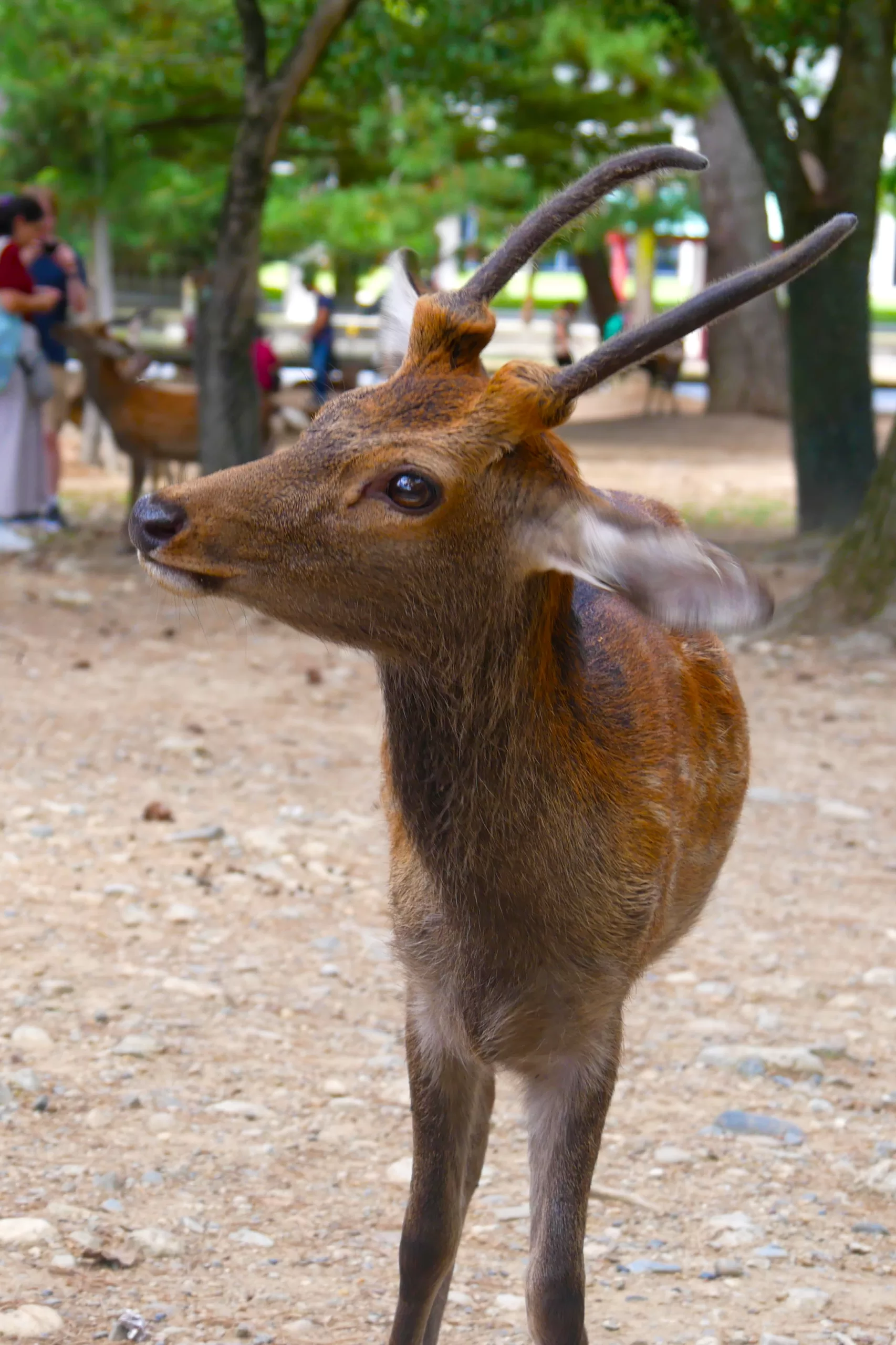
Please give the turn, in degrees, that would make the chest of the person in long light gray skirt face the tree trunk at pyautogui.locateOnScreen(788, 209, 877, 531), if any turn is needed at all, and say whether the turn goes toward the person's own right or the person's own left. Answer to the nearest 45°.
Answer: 0° — they already face it

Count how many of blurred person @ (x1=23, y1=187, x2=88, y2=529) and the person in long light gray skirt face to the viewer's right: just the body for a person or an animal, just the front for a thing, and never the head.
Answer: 1

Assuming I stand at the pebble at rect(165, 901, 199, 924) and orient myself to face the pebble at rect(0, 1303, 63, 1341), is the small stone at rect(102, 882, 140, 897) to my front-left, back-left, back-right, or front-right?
back-right

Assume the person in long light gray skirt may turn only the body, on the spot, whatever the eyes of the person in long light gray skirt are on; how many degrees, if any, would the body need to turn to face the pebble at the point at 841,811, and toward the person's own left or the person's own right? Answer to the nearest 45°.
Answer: approximately 45° to the person's own right

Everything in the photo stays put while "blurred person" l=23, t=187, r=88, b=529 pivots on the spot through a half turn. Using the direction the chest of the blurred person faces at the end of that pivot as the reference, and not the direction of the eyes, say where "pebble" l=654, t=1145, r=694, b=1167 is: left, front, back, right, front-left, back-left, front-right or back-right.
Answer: back-right

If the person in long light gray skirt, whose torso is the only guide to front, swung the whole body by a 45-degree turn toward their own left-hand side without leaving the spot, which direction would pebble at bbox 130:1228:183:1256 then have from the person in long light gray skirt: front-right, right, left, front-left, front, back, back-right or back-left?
back-right

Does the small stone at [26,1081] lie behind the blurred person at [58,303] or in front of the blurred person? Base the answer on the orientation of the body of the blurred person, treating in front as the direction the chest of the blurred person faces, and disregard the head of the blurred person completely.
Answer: in front

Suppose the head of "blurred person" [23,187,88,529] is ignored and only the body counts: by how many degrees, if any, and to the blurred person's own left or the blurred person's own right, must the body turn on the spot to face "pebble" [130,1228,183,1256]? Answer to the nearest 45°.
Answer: approximately 45° to the blurred person's own left

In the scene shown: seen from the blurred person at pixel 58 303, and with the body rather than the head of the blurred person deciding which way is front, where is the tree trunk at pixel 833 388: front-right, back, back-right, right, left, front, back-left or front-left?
front

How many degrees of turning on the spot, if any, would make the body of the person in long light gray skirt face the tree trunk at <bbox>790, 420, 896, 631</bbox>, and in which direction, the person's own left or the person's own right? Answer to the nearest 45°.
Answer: approximately 45° to the person's own right

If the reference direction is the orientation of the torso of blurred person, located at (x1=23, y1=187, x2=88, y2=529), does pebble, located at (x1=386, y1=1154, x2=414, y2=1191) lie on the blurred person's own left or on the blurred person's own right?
on the blurred person's own left

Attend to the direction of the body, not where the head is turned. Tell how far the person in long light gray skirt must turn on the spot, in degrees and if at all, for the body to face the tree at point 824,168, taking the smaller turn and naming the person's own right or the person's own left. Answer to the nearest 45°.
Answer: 0° — they already face it

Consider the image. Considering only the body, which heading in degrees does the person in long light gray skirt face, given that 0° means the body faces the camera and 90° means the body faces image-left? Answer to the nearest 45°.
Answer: approximately 270°

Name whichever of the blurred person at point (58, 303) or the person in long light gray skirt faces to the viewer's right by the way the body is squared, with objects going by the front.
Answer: the person in long light gray skirt

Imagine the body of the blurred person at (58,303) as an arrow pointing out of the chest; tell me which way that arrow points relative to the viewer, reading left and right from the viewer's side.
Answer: facing the viewer and to the right of the viewer

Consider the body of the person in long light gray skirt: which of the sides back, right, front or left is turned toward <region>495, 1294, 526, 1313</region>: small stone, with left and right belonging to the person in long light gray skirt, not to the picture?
right
